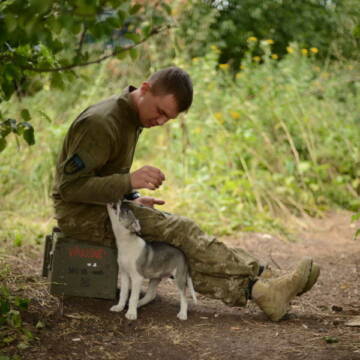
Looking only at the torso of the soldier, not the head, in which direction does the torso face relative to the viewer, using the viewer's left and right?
facing to the right of the viewer

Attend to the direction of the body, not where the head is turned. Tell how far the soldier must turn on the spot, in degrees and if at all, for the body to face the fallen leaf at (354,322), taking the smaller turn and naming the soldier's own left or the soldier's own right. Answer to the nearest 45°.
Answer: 0° — they already face it

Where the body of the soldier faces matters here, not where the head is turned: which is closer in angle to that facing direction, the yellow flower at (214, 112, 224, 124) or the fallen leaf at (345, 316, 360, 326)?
the fallen leaf

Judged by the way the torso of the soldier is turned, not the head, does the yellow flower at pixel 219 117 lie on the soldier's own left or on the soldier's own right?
on the soldier's own left
